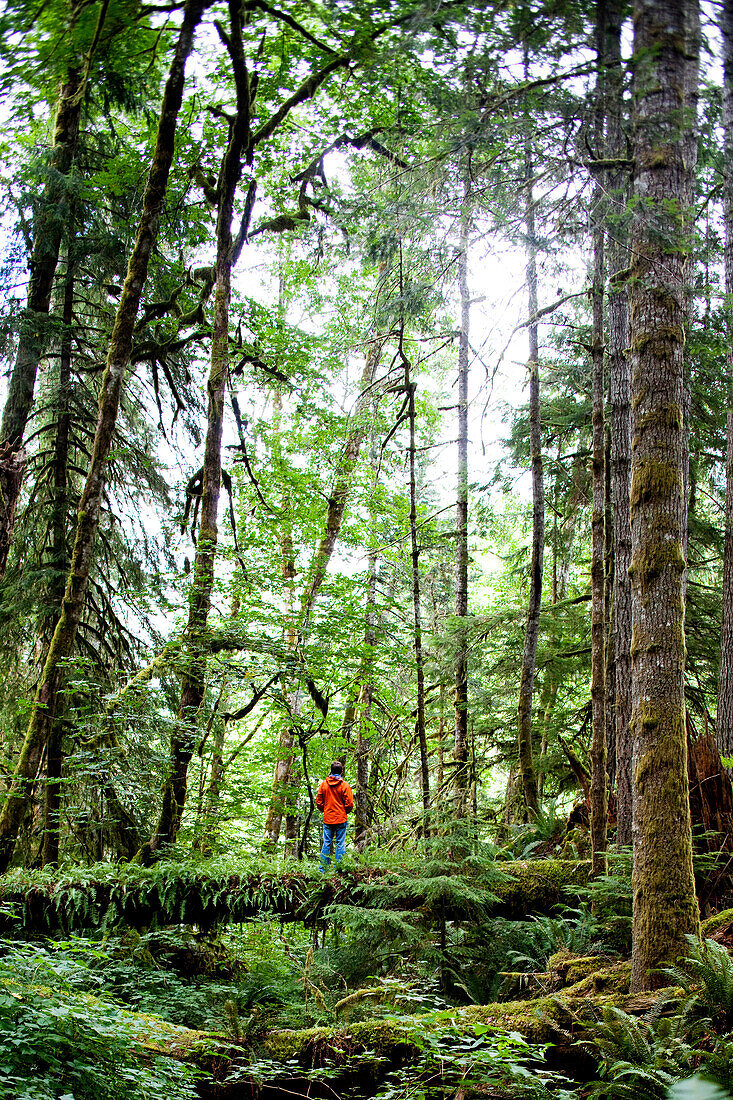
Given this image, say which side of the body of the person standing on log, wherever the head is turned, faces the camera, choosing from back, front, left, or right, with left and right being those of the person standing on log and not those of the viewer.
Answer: back

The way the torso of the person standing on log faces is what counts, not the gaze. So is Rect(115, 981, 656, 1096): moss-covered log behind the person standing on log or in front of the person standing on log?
behind

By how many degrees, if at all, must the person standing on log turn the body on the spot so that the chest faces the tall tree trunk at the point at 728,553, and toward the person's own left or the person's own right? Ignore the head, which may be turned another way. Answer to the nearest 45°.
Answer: approximately 90° to the person's own right

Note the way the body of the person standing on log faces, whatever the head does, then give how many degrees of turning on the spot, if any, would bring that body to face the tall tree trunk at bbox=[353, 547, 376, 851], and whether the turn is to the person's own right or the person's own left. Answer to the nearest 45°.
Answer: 0° — they already face it

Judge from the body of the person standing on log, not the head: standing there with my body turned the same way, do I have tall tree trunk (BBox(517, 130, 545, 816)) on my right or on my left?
on my right

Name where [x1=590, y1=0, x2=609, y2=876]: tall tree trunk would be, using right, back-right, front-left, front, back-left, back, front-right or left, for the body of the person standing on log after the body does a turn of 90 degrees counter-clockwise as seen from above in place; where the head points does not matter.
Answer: back-left

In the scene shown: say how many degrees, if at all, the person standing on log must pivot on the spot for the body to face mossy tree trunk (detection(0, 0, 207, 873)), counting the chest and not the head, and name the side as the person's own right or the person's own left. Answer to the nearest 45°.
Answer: approximately 135° to the person's own left

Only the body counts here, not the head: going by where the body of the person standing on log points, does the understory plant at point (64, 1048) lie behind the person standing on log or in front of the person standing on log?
behind

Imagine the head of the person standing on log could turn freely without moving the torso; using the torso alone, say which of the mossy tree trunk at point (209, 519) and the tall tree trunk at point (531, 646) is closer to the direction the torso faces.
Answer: the tall tree trunk
